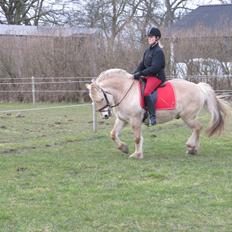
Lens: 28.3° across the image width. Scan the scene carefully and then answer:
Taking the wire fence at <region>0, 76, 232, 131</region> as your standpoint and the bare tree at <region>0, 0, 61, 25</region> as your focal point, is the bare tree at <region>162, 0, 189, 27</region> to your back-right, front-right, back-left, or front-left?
front-right

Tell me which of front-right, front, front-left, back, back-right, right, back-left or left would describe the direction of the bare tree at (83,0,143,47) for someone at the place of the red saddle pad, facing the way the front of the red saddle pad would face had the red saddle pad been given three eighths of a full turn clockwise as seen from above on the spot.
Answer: front-left

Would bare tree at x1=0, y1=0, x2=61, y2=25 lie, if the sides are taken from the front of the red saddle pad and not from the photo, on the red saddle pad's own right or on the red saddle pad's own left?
on the red saddle pad's own right

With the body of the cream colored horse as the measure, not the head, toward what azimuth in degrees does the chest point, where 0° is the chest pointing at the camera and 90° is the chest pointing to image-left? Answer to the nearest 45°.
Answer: approximately 90°

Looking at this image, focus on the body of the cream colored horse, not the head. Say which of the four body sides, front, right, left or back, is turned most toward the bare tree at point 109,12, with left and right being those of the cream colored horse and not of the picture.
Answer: right

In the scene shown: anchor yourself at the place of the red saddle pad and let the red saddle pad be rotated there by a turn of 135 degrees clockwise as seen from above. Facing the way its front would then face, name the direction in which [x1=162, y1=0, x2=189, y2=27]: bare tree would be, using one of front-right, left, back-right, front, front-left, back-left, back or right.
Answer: front-left

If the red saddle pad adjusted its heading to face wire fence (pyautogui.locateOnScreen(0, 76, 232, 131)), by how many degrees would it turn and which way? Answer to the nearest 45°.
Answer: approximately 90° to its right

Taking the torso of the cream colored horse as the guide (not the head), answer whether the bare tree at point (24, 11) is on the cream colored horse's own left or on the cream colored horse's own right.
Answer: on the cream colored horse's own right

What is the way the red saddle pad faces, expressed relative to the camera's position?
facing to the left of the viewer

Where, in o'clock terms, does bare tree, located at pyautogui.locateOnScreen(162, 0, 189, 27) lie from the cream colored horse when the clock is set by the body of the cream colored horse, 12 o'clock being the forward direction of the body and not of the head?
The bare tree is roughly at 3 o'clock from the cream colored horse.
